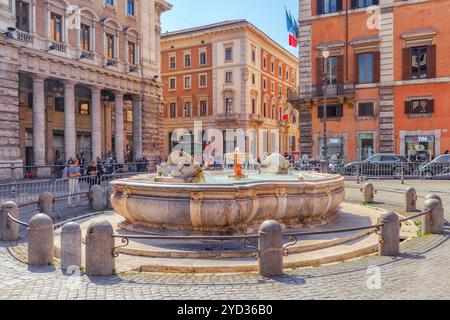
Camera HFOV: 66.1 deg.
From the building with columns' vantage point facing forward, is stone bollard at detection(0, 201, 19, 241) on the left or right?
on its right

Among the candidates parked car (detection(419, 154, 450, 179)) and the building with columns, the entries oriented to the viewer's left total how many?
1

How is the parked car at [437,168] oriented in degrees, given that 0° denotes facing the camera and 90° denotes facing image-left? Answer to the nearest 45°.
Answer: approximately 90°

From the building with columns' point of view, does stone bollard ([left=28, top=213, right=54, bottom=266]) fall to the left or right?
on its right

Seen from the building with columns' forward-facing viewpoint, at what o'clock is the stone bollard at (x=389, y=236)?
The stone bollard is roughly at 1 o'clock from the building with columns.

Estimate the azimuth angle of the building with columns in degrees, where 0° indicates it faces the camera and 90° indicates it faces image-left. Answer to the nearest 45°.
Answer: approximately 315°

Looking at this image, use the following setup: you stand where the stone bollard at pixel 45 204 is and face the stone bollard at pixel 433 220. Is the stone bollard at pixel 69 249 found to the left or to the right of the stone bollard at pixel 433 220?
right

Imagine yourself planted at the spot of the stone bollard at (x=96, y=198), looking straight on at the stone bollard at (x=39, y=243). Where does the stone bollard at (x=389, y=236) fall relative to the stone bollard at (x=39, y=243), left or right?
left

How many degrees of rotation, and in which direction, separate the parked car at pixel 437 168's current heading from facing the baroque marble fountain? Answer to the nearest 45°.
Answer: approximately 90° to its left
